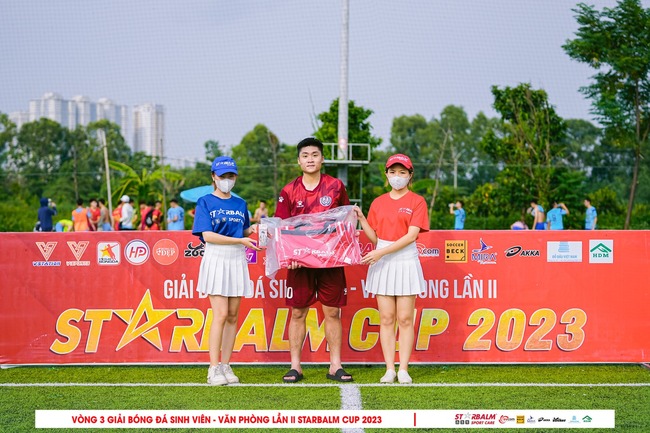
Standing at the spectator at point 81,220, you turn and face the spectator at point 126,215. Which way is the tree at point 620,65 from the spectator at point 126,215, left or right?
left

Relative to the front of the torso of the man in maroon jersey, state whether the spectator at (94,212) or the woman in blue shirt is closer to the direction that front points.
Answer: the woman in blue shirt

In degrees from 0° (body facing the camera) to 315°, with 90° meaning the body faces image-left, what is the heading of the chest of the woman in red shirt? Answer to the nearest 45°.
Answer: approximately 0°

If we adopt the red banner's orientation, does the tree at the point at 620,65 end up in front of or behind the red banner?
behind

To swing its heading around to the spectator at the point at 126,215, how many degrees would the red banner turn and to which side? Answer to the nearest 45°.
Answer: approximately 135° to its right

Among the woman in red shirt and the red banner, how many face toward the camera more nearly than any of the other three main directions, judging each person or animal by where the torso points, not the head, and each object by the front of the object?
2

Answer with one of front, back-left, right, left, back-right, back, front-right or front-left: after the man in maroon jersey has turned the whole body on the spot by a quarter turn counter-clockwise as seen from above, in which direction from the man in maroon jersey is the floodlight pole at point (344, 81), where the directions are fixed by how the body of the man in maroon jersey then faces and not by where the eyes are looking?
left

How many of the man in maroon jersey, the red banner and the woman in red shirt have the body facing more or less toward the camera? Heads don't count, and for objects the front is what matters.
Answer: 3

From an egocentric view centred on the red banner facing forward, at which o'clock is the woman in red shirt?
The woman in red shirt is roughly at 11 o'clock from the red banner.

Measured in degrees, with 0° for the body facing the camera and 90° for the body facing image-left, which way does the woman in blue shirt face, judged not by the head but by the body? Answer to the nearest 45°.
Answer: approximately 315°
